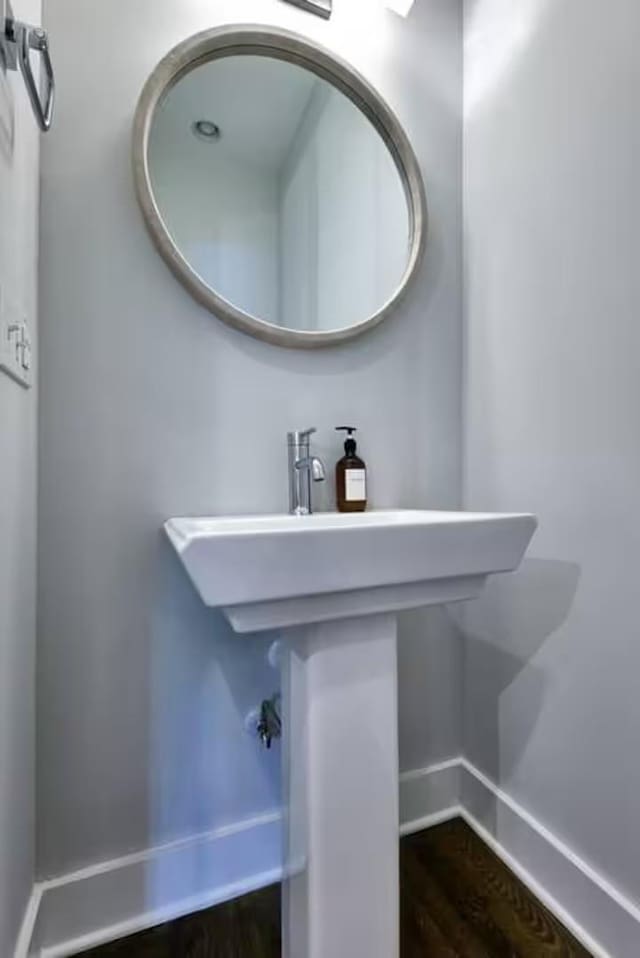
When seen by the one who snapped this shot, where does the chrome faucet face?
facing the viewer and to the right of the viewer
